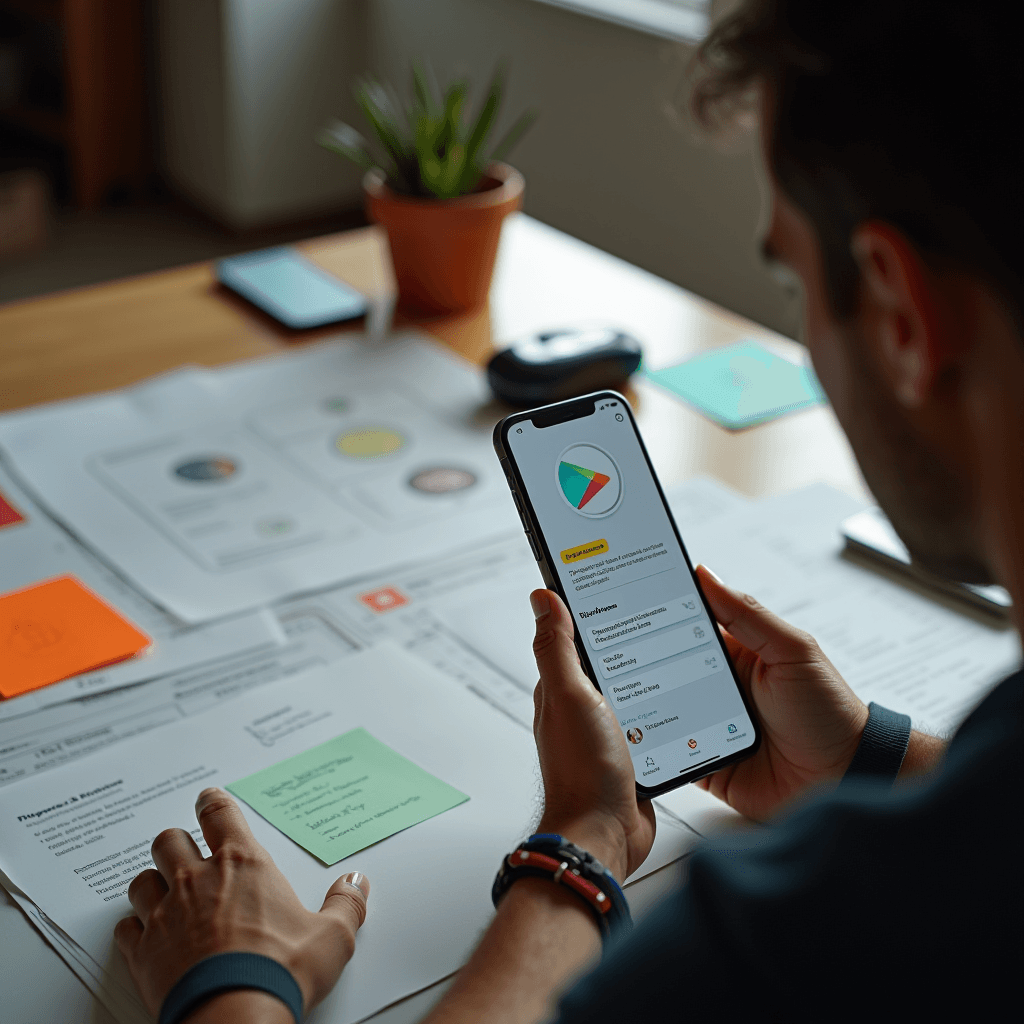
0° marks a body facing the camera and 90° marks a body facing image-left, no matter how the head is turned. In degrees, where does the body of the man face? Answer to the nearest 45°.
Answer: approximately 135°

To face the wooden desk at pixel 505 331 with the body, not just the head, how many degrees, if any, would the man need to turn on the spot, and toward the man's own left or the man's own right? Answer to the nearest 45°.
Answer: approximately 45° to the man's own right

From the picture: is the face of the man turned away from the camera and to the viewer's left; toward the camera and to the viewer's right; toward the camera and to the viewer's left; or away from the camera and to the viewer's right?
away from the camera and to the viewer's left

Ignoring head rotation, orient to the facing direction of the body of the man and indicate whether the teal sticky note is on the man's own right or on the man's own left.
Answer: on the man's own right

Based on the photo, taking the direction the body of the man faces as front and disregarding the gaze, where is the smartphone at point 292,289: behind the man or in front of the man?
in front

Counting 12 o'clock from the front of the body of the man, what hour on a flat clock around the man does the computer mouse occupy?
The computer mouse is roughly at 1 o'clock from the man.

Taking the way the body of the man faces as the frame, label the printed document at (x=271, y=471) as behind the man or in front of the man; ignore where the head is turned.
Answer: in front
